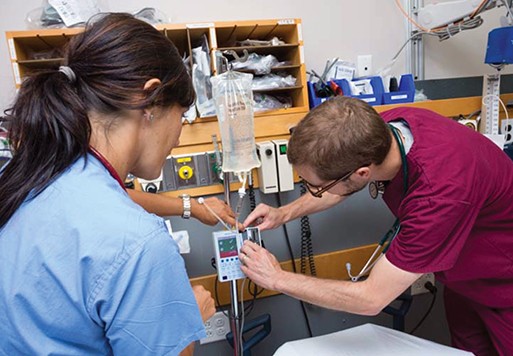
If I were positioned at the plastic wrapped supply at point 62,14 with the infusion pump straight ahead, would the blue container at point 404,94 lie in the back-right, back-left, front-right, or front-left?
front-left

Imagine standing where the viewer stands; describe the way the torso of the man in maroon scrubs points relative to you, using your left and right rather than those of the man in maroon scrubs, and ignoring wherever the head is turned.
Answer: facing to the left of the viewer

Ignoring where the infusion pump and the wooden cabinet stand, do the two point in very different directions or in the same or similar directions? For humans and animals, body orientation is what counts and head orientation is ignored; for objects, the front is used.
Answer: same or similar directions

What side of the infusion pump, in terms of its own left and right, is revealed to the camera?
front

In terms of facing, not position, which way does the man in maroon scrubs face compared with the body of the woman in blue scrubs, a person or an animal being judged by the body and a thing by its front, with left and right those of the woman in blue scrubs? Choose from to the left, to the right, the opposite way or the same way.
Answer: to the left

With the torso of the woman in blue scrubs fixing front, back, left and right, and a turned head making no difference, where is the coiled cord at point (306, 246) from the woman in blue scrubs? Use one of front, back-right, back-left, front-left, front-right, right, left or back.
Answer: front

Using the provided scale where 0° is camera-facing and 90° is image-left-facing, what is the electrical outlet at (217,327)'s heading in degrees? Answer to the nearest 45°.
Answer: approximately 0°

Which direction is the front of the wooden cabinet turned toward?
toward the camera

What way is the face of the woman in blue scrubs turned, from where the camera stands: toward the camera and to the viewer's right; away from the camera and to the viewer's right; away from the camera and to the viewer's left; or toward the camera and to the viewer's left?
away from the camera and to the viewer's right

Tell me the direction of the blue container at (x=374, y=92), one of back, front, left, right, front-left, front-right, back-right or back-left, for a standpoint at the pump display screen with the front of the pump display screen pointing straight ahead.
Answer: back-left
